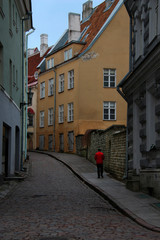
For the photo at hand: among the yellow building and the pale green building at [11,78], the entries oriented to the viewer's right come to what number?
1

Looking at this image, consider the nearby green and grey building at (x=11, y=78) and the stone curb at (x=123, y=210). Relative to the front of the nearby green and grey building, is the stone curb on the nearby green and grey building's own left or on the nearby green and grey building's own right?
on the nearby green and grey building's own right

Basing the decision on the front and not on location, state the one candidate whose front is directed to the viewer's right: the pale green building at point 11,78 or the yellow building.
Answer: the pale green building

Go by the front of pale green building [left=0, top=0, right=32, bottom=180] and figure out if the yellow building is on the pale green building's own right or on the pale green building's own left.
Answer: on the pale green building's own left

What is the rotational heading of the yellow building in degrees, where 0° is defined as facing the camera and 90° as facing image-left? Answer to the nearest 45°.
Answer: approximately 45°

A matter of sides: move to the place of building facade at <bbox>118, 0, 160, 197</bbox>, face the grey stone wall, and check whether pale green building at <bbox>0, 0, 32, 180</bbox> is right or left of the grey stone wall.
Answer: left

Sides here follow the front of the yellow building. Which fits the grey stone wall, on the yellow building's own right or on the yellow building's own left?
on the yellow building's own left

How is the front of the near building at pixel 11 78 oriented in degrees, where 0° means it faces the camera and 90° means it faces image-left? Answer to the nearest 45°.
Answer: approximately 270°
